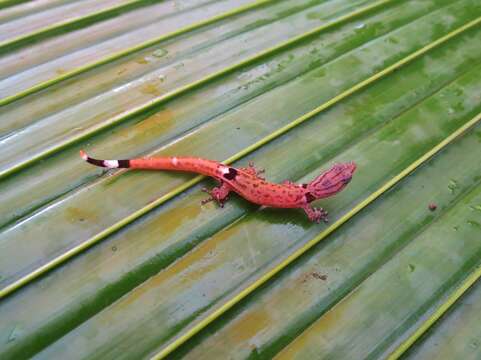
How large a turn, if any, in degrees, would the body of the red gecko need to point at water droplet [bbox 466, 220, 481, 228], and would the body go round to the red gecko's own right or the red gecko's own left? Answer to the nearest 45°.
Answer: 0° — it already faces it

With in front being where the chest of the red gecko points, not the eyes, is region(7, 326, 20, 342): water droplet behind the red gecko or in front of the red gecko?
behind

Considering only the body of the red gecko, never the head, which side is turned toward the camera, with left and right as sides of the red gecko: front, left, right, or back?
right

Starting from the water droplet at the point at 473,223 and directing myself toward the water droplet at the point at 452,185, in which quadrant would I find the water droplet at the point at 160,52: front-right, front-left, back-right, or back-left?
front-left

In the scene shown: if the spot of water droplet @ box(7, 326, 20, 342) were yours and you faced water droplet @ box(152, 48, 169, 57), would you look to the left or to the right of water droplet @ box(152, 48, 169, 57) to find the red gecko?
right

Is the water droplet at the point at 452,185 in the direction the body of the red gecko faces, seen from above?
yes

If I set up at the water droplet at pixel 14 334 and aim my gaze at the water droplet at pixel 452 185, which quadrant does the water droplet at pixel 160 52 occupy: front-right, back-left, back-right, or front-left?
front-left

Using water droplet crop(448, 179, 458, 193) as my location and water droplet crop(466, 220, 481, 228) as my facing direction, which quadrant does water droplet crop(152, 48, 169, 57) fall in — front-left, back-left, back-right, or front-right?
back-right

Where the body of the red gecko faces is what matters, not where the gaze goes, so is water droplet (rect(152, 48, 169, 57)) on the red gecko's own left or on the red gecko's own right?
on the red gecko's own left
